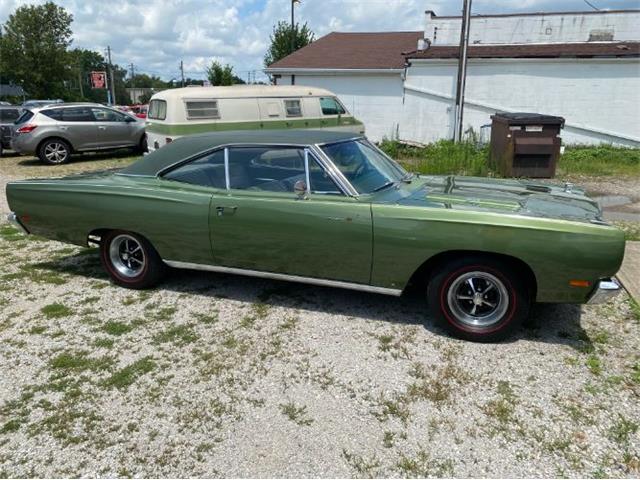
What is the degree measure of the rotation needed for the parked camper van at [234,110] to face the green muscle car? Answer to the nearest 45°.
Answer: approximately 90° to its right

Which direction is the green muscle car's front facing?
to the viewer's right

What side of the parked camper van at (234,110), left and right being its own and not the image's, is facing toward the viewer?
right

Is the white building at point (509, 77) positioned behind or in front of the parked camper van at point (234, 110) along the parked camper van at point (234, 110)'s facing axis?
in front

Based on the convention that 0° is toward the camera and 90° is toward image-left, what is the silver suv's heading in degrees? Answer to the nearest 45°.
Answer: approximately 225°

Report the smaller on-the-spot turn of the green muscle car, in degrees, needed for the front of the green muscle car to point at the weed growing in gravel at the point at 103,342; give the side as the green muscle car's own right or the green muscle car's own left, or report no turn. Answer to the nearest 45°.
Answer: approximately 180°

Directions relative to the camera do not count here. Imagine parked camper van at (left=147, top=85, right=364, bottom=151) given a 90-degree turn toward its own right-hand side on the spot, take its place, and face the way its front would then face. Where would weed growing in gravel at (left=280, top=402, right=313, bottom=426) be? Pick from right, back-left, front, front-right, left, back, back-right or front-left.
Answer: front

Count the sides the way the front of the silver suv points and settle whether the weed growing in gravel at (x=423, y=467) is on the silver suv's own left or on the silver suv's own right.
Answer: on the silver suv's own right

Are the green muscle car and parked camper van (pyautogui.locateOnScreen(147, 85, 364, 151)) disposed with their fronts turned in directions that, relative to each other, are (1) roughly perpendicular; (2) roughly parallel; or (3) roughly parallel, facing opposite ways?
roughly parallel

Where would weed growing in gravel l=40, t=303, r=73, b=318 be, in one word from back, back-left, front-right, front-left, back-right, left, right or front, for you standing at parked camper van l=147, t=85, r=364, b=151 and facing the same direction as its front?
right

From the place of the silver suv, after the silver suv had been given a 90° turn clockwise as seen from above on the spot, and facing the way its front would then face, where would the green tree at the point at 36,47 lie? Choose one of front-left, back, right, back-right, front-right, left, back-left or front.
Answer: back-left

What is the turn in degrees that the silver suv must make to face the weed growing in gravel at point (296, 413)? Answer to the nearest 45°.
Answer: approximately 135° to its right

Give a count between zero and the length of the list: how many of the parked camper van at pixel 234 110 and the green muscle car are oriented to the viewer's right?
2
